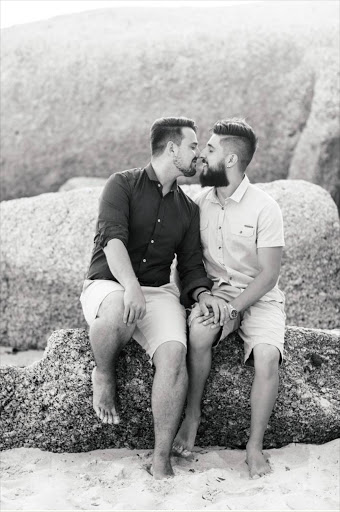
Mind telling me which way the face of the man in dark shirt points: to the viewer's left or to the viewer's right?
to the viewer's right

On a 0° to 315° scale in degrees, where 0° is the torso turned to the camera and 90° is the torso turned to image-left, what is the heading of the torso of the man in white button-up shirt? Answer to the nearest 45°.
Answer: approximately 45°

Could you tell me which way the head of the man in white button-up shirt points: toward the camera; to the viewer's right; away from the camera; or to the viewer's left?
to the viewer's left

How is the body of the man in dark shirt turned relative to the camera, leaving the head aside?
toward the camera

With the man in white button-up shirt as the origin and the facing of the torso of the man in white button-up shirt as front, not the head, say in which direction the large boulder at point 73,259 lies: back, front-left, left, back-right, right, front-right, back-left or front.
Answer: right

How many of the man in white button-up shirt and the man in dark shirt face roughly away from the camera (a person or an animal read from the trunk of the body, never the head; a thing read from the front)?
0
